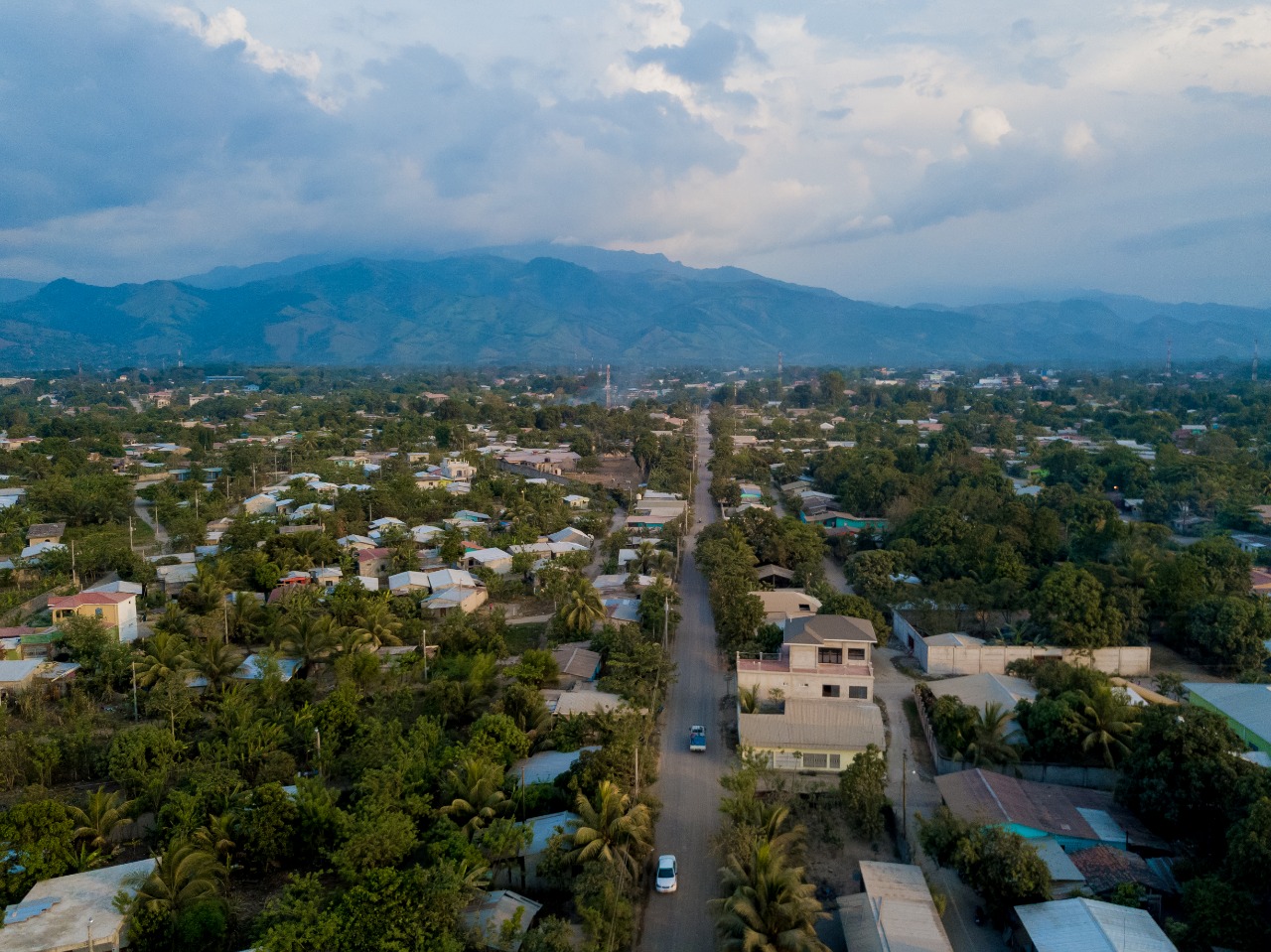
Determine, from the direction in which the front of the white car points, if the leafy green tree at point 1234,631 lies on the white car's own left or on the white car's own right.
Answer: on the white car's own left

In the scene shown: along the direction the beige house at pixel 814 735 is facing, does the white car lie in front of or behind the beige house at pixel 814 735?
in front

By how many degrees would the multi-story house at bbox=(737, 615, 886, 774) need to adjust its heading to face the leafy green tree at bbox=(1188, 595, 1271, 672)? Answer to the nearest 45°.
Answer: approximately 135° to its left

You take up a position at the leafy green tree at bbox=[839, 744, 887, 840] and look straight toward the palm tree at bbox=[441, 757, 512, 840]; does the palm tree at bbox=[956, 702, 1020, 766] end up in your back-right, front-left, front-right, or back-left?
back-right

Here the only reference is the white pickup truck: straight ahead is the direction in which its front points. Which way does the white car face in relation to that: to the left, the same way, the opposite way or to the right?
the opposite way

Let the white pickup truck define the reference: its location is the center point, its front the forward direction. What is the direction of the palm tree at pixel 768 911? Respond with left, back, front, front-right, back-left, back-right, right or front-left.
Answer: back

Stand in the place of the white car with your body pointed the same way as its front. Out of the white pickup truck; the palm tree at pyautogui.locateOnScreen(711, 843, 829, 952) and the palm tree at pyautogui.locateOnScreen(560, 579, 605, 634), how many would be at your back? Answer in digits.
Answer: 2

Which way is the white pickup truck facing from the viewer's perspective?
away from the camera

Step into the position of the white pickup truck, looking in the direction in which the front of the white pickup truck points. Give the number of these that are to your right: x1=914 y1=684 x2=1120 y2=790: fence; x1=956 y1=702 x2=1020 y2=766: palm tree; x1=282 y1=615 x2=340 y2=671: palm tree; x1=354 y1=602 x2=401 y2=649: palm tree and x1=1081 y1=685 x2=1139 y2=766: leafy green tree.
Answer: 3
